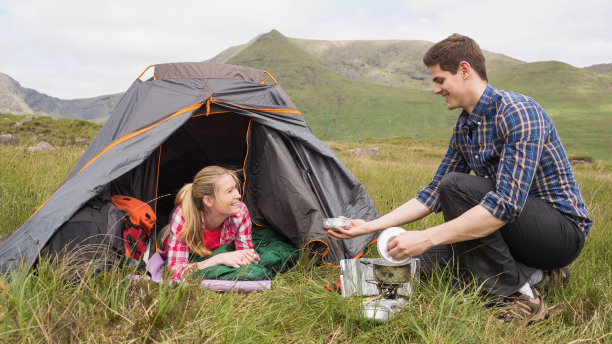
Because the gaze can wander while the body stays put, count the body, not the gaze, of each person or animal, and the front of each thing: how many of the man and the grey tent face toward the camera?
1

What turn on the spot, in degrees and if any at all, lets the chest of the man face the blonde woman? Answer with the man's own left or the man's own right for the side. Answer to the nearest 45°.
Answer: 0° — they already face them

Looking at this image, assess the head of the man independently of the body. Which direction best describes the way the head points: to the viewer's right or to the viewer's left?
to the viewer's left

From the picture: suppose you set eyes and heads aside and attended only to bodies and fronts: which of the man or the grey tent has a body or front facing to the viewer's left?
the man

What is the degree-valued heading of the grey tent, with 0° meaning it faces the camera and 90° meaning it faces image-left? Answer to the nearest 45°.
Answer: approximately 0°

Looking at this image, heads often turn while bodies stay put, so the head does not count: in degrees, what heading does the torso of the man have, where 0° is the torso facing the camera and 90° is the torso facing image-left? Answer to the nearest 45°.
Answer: approximately 90°
